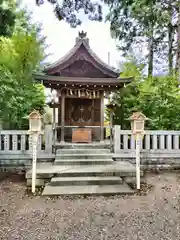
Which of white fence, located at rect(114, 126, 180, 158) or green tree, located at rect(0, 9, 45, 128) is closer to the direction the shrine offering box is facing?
the white fence

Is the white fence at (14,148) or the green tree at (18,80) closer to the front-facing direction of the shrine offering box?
the white fence

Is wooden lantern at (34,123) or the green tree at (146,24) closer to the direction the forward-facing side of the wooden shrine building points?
the wooden lantern

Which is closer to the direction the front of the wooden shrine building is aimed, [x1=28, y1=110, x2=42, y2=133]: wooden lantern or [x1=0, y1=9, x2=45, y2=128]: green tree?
the wooden lantern

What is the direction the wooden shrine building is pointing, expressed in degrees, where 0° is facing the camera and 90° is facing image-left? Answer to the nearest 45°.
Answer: approximately 0°

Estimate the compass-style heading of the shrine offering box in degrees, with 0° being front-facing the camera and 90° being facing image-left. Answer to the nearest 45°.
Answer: approximately 0°

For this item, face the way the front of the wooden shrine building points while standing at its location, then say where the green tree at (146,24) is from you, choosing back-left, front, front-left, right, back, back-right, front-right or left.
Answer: back-left

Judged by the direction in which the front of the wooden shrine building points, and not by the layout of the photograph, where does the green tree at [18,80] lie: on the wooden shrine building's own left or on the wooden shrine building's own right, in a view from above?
on the wooden shrine building's own right

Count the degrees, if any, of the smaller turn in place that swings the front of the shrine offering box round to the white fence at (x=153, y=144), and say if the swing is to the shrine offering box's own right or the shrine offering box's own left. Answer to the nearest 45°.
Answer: approximately 45° to the shrine offering box's own left

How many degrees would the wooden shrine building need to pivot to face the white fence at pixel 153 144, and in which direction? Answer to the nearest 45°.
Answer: approximately 45° to its left
